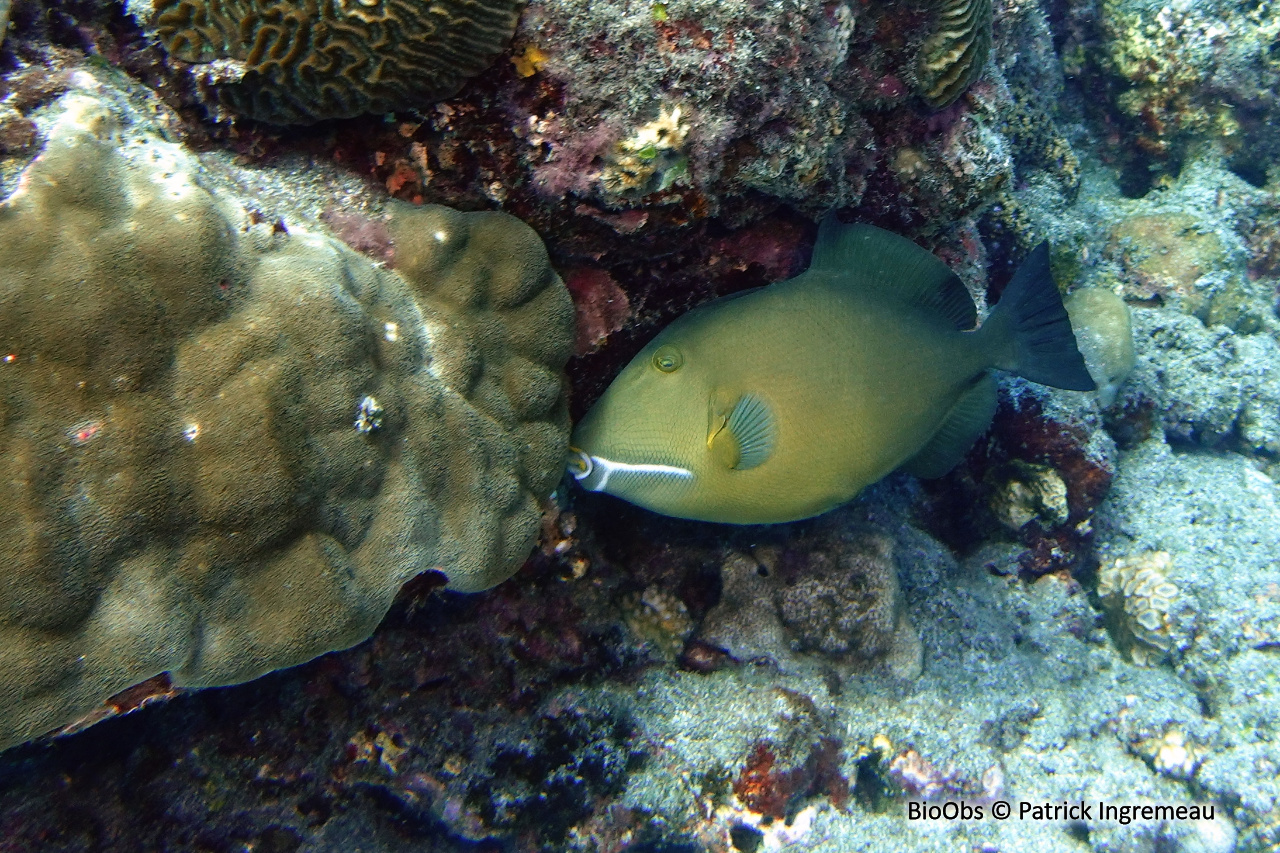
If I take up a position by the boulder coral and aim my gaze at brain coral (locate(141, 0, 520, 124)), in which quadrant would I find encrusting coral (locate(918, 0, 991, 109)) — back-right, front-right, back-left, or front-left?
front-right

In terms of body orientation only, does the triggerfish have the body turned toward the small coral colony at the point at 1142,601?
no

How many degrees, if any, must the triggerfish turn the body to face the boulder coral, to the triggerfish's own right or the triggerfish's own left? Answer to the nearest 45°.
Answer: approximately 45° to the triggerfish's own left

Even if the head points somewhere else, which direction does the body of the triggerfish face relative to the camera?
to the viewer's left

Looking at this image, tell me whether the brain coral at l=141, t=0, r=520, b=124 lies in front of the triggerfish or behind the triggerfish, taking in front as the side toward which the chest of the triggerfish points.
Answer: in front

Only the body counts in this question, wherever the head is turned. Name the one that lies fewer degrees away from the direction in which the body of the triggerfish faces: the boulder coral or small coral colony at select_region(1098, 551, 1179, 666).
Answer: the boulder coral
